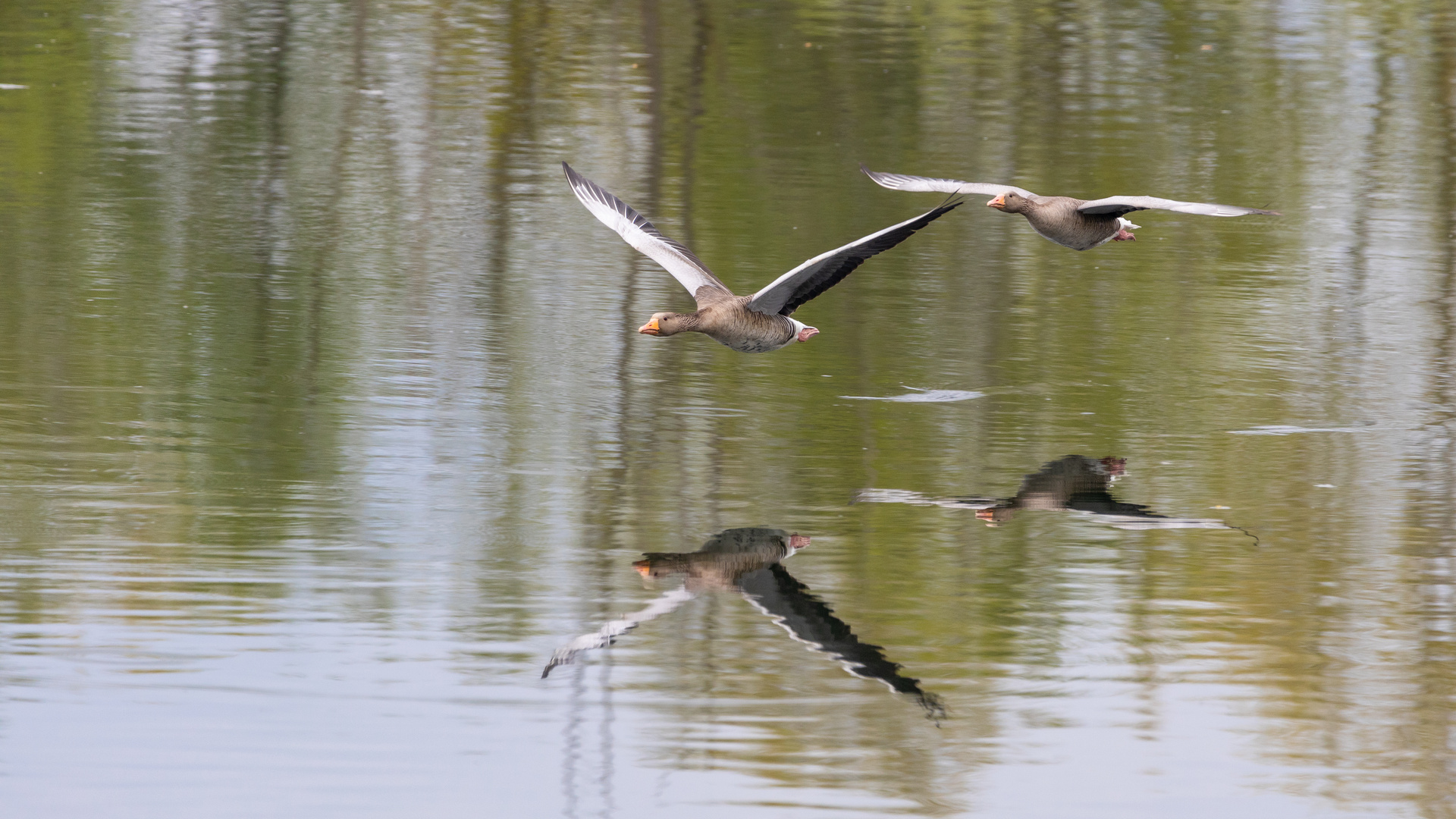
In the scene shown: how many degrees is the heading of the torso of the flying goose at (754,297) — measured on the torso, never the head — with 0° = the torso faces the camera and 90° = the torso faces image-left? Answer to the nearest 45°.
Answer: approximately 45°

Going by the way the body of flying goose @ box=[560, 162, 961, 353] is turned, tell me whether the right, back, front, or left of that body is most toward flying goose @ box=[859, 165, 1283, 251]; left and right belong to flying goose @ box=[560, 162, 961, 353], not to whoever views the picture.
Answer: back

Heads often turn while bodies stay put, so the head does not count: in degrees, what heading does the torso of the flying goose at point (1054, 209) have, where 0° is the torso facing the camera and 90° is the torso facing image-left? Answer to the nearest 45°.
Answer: approximately 45°

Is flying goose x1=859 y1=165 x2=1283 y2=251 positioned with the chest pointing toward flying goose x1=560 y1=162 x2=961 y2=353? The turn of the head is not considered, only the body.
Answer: yes
